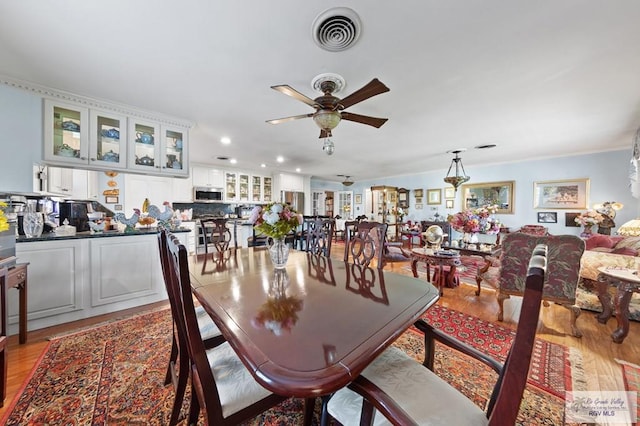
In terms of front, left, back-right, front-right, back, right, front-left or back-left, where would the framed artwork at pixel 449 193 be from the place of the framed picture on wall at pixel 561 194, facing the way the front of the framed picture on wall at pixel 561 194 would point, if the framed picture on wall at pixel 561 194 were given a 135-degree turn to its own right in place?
left

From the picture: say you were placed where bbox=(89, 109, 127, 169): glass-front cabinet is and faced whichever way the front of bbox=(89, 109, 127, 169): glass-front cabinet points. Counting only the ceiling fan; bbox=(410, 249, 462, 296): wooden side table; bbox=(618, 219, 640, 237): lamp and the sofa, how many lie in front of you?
4

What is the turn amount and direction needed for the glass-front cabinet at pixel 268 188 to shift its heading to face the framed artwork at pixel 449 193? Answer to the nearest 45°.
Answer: approximately 45° to its left

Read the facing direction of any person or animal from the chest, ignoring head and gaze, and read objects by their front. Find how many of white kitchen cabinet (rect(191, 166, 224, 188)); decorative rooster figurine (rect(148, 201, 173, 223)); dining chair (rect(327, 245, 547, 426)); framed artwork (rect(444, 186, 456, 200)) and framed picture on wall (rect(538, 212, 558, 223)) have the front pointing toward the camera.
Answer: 3

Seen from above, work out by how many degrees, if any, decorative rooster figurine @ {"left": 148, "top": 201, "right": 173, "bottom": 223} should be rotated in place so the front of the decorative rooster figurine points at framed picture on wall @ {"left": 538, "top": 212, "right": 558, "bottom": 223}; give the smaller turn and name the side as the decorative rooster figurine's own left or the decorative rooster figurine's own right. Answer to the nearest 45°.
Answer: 0° — it already faces it

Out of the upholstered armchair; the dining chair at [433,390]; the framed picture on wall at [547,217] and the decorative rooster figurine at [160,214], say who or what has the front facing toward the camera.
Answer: the framed picture on wall

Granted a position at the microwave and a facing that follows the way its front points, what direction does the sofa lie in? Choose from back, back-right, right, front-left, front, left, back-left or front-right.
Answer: front-left

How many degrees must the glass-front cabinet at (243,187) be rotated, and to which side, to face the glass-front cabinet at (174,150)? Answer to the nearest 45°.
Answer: approximately 45° to its right

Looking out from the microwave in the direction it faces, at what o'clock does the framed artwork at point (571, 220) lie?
The framed artwork is roughly at 10 o'clock from the microwave.

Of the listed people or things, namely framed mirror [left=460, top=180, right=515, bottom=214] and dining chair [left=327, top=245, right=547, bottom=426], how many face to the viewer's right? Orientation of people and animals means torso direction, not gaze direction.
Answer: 0

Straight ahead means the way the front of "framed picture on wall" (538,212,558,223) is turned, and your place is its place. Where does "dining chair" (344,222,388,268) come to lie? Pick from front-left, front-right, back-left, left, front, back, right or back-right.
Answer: front

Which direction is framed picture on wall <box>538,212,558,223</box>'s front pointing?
toward the camera

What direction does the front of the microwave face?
toward the camera

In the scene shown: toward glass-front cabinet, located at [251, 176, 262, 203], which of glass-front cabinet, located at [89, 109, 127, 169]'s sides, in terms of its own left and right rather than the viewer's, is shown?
left
